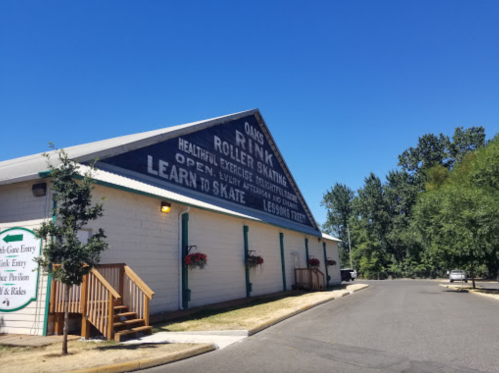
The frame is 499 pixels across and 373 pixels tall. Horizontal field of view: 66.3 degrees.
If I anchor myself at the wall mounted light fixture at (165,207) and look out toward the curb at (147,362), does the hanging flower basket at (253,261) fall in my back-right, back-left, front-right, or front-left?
back-left

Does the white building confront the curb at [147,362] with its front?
no

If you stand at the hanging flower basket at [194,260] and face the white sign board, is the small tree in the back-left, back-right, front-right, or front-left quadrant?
front-left

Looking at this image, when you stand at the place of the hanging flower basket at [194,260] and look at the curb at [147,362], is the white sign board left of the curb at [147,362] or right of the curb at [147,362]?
right

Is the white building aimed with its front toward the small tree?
no
